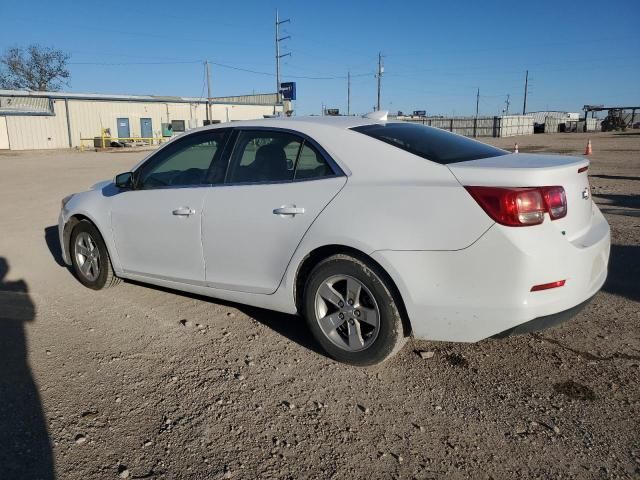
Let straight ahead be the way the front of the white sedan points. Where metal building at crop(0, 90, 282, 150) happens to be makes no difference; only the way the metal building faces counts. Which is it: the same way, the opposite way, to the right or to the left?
the opposite way

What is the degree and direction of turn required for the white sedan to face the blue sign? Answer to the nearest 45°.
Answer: approximately 45° to its right

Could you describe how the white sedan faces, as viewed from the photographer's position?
facing away from the viewer and to the left of the viewer
